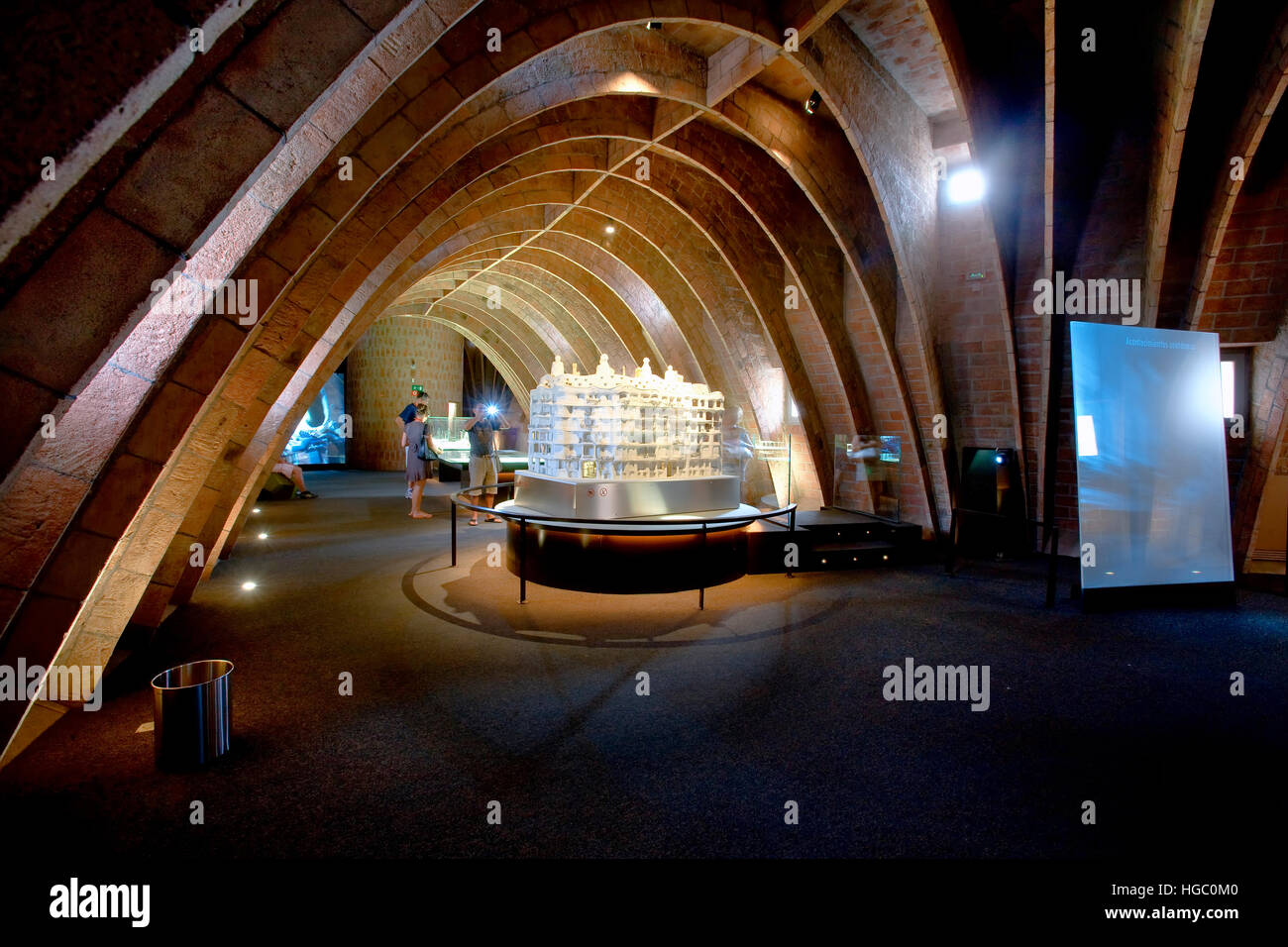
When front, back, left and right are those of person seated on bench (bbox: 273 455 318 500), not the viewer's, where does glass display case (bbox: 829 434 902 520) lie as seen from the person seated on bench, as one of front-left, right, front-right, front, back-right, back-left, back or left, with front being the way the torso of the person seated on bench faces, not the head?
front-right

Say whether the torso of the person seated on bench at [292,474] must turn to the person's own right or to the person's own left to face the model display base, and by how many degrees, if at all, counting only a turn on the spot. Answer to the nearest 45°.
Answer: approximately 90° to the person's own right

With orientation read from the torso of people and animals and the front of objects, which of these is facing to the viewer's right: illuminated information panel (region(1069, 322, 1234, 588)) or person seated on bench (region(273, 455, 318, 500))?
the person seated on bench

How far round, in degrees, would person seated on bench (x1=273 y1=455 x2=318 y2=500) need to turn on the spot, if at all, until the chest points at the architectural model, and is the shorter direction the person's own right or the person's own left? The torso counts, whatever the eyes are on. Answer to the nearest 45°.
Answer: approximately 90° to the person's own right

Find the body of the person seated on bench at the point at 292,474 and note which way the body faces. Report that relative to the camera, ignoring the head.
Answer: to the viewer's right

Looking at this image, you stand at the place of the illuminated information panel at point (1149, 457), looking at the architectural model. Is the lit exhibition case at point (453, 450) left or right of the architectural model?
right

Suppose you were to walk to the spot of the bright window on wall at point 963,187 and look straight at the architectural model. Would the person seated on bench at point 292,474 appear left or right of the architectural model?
right

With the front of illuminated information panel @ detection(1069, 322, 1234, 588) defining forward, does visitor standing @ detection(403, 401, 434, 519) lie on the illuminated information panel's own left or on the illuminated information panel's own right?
on the illuminated information panel's own right

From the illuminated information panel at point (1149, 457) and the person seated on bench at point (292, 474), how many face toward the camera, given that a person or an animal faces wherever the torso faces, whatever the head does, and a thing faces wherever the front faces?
1

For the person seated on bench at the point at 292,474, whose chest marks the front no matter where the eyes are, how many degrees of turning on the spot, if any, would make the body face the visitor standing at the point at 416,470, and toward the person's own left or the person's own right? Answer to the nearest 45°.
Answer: approximately 45° to the person's own right

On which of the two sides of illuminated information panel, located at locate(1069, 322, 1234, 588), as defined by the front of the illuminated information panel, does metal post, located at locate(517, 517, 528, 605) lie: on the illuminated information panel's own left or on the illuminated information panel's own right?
on the illuminated information panel's own right
